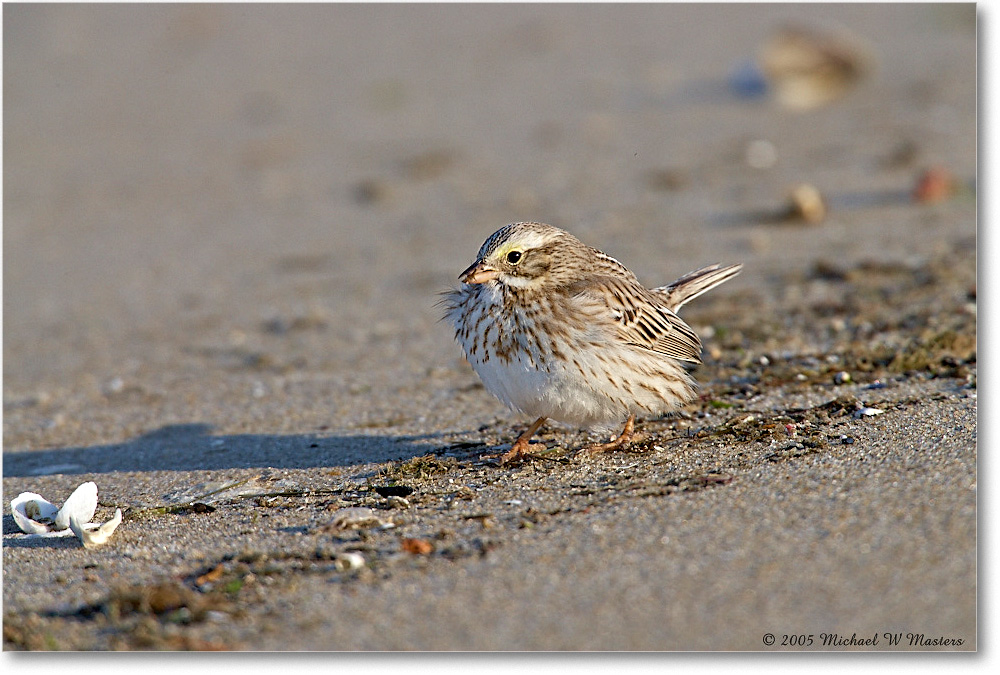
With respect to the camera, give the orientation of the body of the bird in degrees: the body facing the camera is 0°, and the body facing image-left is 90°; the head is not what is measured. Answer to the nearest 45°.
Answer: approximately 45°

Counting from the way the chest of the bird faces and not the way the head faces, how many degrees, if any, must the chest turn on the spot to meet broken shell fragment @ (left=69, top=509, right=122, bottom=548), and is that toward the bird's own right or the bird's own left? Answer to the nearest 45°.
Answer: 0° — it already faces it

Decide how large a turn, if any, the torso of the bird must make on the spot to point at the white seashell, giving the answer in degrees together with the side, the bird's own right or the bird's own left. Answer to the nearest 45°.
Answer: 0° — it already faces it

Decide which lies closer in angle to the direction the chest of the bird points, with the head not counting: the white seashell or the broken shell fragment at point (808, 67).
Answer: the white seashell

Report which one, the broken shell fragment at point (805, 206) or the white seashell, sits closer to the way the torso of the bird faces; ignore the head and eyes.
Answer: the white seashell

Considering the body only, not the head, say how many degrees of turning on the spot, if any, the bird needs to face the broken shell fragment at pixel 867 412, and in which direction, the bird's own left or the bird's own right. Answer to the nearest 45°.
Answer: approximately 135° to the bird's own left

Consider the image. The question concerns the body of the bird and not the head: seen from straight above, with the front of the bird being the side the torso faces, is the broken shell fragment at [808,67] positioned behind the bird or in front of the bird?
behind

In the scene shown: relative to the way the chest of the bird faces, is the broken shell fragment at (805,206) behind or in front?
behind
